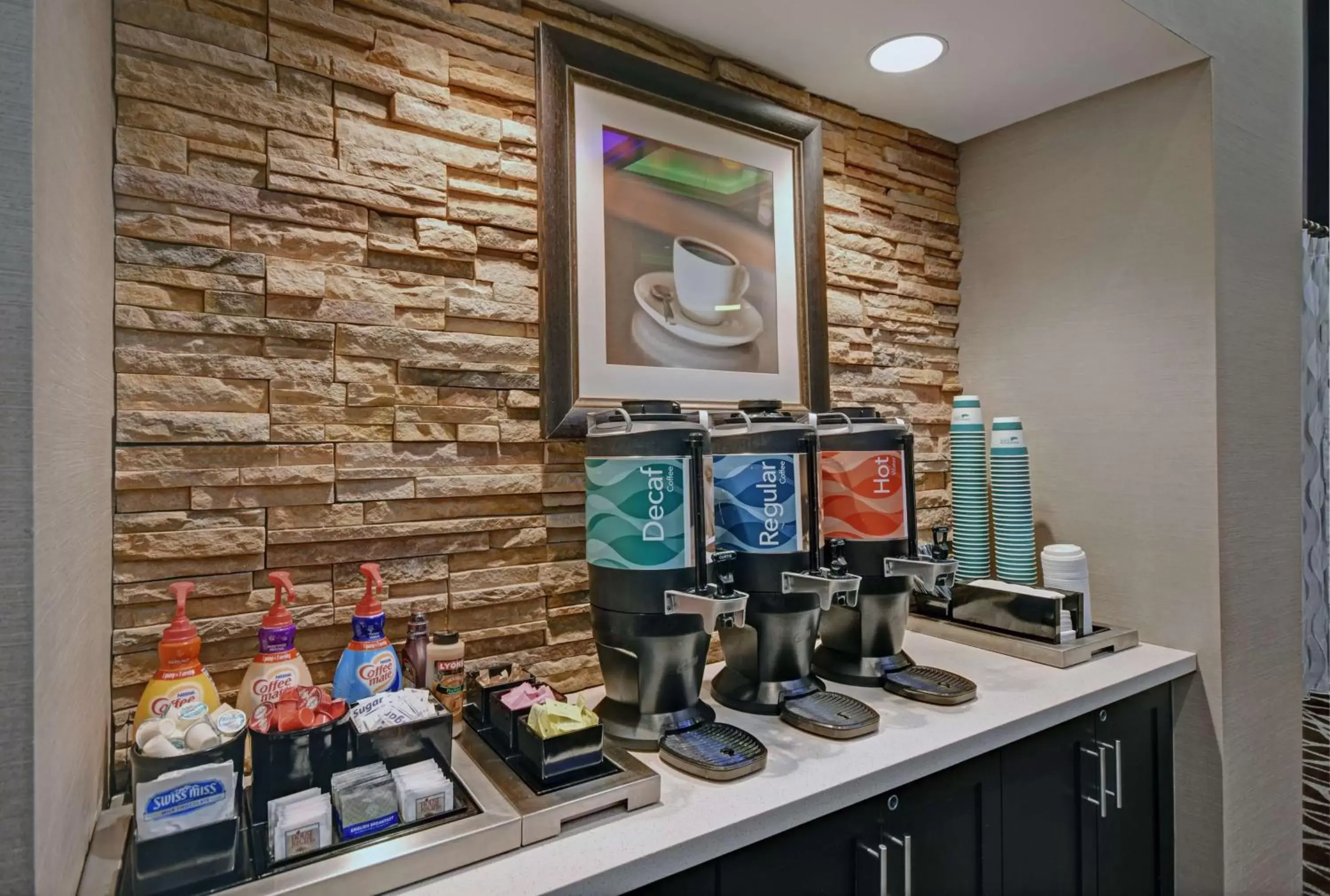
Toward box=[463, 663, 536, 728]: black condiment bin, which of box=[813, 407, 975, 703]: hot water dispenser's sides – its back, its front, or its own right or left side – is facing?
right

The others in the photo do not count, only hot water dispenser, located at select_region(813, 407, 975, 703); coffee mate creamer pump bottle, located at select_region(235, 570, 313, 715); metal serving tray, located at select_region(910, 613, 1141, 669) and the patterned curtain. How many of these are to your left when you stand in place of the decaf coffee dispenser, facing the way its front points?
3

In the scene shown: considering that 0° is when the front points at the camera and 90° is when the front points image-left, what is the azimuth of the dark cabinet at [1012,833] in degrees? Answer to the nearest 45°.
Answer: approximately 315°

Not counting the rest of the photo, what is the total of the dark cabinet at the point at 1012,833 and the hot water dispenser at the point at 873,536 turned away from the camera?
0

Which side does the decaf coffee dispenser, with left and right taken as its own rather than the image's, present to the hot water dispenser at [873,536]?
left

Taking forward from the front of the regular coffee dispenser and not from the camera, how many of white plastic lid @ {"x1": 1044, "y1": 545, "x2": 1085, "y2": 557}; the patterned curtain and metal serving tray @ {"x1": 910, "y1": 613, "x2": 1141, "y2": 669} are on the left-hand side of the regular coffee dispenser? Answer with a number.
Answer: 3

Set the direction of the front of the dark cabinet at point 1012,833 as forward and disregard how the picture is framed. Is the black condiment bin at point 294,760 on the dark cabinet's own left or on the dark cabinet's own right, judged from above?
on the dark cabinet's own right

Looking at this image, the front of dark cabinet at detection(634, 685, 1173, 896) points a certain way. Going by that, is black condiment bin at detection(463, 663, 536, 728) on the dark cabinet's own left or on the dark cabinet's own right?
on the dark cabinet's own right

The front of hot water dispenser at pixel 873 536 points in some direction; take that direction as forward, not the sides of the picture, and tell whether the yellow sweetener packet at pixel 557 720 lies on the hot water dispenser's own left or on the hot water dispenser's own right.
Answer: on the hot water dispenser's own right

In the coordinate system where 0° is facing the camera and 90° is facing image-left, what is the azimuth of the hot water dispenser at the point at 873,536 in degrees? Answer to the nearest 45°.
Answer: approximately 315°

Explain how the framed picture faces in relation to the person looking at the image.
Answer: facing the viewer and to the right of the viewer

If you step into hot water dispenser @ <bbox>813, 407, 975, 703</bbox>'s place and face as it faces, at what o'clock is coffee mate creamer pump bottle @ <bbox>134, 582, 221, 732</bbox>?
The coffee mate creamer pump bottle is roughly at 3 o'clock from the hot water dispenser.

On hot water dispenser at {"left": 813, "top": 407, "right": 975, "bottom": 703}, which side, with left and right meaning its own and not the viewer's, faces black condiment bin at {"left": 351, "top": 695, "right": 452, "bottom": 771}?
right
